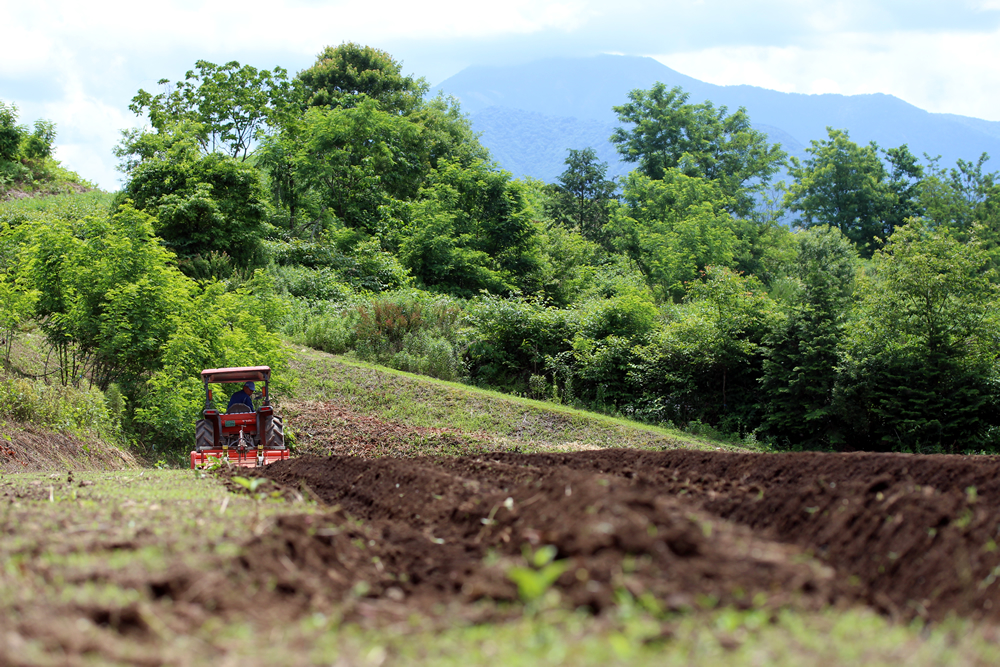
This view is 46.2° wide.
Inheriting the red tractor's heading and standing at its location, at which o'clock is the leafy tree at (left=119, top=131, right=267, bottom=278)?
The leafy tree is roughly at 12 o'clock from the red tractor.

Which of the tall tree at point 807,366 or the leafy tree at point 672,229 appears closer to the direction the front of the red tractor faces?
the leafy tree

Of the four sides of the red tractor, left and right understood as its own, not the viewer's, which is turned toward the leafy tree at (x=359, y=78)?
front

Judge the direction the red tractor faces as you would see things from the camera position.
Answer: facing away from the viewer

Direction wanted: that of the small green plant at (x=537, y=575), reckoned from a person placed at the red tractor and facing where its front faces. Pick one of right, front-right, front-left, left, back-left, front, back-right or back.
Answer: back

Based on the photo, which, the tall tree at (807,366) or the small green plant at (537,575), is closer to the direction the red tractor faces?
the tall tree

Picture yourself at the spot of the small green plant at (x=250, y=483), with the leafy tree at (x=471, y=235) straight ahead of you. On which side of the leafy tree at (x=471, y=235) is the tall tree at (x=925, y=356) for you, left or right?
right
